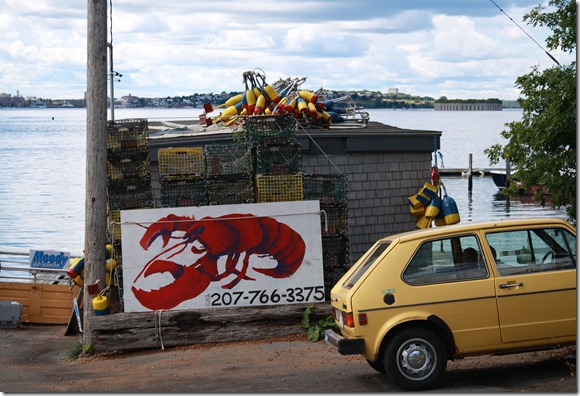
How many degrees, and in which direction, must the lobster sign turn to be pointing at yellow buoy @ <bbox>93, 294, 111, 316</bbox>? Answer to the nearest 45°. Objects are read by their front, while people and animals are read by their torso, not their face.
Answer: approximately 90° to its right

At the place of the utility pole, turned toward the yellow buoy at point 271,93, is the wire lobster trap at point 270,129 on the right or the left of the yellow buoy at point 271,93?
right

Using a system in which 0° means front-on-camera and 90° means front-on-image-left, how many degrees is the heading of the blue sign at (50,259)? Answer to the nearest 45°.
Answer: approximately 0°

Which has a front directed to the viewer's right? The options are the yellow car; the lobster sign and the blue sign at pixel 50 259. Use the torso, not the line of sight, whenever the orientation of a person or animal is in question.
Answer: the yellow car

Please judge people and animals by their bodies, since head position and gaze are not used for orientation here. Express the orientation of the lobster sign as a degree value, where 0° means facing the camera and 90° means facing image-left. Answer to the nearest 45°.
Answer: approximately 0°

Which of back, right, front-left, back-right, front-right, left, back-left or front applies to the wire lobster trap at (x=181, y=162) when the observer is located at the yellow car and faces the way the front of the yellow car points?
back-left

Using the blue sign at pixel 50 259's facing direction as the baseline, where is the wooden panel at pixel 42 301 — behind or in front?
in front

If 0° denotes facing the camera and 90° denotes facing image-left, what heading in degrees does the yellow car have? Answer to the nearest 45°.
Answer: approximately 270°

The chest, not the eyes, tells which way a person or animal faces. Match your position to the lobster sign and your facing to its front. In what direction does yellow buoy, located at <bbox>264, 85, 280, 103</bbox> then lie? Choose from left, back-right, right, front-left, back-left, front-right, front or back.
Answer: back
